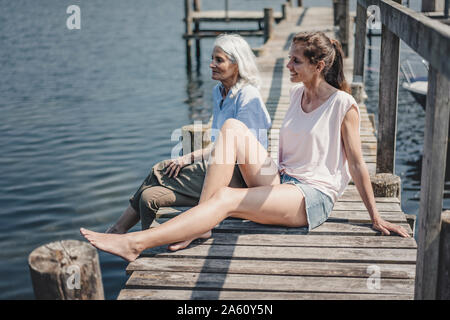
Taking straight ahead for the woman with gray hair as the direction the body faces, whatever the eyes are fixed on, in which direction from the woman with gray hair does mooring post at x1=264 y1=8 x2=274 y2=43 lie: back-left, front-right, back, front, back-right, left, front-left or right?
back-right

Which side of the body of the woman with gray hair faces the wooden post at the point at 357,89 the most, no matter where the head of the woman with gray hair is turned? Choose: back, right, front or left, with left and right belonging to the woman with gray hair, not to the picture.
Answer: right

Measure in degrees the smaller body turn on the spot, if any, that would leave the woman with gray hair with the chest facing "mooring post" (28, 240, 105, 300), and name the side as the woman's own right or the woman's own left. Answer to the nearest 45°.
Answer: approximately 45° to the woman's own left

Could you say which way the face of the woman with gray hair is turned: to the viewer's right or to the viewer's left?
to the viewer's left

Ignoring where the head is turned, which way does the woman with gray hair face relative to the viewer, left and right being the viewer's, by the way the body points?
facing the viewer and to the left of the viewer

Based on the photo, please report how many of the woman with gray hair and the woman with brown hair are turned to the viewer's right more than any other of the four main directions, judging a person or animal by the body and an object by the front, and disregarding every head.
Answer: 0

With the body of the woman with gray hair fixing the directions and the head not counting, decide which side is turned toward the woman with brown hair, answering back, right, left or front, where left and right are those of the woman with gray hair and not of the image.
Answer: left

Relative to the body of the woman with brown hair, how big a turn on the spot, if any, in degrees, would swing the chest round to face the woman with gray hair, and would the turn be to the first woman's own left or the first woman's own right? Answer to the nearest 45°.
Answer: approximately 90° to the first woman's own right

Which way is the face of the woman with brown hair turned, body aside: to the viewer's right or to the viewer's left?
to the viewer's left
